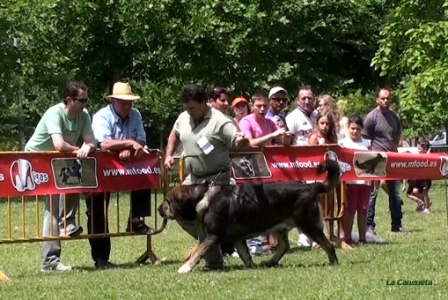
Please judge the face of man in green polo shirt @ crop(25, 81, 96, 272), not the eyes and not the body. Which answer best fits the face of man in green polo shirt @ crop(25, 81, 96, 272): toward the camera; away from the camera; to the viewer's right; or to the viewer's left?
to the viewer's right

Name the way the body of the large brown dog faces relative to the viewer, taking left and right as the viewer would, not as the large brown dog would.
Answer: facing to the left of the viewer

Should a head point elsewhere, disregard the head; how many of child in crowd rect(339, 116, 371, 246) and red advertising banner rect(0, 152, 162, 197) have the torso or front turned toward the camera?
2

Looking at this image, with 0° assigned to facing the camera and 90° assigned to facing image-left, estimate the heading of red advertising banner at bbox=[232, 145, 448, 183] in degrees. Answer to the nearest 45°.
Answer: approximately 0°

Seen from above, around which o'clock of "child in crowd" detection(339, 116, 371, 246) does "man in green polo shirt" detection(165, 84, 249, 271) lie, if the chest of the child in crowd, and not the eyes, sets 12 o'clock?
The man in green polo shirt is roughly at 1 o'clock from the child in crowd.
